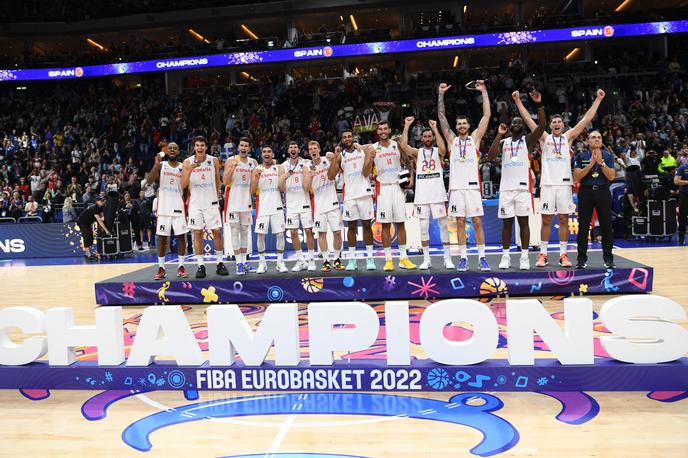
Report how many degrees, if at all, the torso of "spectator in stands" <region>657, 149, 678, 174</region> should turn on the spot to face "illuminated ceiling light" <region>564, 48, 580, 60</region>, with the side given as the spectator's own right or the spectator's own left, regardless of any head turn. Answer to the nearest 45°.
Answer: approximately 180°

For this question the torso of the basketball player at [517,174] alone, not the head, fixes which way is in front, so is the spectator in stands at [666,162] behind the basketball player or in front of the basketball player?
behind

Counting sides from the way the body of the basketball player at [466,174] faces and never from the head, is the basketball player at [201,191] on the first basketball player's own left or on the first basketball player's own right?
on the first basketball player's own right

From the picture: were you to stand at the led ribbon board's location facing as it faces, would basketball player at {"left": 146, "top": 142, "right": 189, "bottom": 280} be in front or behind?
in front

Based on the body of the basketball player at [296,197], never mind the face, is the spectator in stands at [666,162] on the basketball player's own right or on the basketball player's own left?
on the basketball player's own left

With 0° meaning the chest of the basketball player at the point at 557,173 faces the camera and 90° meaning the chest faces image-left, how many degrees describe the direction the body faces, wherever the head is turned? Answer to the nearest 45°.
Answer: approximately 0°

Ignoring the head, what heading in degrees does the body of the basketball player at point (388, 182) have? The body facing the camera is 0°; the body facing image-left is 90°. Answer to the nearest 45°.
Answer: approximately 0°
